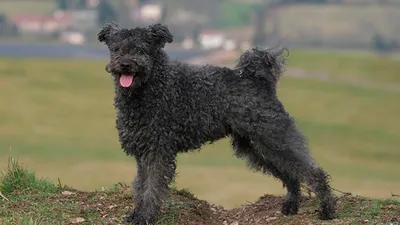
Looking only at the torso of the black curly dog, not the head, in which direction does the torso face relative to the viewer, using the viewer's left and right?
facing to the left of the viewer

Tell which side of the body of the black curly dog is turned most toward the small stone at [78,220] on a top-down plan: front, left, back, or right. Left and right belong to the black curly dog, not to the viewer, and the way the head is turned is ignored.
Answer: front
